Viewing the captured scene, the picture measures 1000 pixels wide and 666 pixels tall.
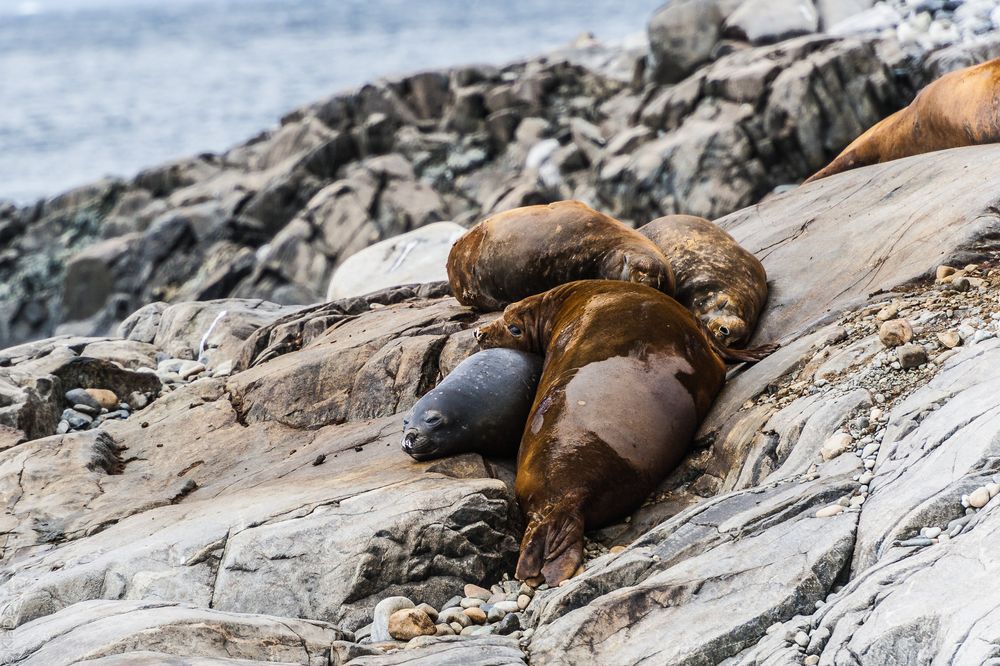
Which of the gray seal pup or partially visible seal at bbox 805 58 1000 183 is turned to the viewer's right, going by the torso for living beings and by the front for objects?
the partially visible seal

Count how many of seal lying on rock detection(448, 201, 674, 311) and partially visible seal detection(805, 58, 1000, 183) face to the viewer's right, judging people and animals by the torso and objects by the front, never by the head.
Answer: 2

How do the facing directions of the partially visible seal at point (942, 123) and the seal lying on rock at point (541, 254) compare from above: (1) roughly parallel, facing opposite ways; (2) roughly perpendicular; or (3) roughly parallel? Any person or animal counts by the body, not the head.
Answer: roughly parallel

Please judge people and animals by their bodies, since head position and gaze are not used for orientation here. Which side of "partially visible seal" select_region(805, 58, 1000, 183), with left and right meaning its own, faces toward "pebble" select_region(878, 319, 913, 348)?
right

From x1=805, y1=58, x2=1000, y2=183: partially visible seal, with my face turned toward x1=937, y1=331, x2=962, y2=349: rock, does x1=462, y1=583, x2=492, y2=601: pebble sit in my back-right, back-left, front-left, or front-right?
front-right

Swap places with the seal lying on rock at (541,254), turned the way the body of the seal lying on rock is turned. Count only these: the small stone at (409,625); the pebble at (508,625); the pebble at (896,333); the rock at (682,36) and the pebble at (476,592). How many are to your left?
1

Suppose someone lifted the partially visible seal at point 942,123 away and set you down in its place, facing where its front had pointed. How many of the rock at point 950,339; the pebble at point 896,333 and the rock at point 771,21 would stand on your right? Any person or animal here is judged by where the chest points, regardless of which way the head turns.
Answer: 2

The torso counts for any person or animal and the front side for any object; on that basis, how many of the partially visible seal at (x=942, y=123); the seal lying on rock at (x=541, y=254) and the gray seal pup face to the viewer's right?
2

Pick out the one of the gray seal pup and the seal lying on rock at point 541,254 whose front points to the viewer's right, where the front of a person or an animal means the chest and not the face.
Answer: the seal lying on rock

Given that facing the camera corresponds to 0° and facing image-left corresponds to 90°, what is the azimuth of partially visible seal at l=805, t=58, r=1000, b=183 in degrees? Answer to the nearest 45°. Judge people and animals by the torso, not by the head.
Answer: approximately 270°

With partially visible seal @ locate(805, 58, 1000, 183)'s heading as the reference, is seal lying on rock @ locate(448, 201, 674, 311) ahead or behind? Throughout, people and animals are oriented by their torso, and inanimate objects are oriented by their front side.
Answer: behind

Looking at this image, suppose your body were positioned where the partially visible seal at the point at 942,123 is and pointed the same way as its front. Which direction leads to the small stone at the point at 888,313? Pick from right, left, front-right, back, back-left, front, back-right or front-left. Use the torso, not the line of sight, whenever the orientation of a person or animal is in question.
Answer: right

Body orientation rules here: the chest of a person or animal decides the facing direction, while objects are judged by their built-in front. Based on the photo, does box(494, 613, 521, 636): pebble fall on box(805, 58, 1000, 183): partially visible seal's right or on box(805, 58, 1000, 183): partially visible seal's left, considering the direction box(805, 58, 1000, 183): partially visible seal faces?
on its right

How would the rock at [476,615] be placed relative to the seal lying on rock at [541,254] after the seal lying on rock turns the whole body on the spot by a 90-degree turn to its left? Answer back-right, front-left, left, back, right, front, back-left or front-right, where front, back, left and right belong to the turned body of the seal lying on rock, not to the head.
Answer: back

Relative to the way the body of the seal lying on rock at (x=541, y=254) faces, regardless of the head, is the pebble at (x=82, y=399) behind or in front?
behind

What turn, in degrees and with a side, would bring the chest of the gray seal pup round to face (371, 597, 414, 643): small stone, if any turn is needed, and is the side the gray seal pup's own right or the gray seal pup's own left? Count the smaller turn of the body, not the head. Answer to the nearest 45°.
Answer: approximately 45° to the gray seal pup's own left

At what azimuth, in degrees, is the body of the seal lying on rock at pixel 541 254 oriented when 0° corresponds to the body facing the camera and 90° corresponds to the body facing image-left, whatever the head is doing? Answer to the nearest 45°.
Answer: approximately 270°
